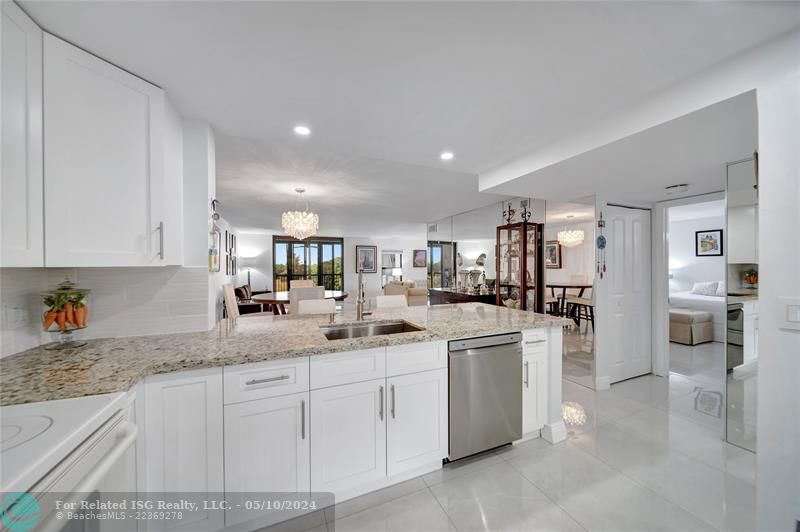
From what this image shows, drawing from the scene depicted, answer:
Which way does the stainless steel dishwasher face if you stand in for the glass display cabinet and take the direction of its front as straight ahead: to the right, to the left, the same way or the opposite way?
to the left

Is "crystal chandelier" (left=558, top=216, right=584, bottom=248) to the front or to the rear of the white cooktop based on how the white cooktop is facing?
to the front

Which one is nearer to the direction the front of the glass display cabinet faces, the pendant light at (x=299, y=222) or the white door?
the pendant light

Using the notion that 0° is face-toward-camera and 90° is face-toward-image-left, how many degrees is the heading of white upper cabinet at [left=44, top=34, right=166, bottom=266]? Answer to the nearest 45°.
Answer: approximately 315°

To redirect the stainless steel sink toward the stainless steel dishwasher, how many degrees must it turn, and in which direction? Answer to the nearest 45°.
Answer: approximately 45° to its left

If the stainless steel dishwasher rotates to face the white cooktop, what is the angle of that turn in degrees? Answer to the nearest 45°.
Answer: approximately 90° to its right

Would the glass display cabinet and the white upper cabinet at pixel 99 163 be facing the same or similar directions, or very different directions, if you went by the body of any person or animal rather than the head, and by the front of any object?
very different directions

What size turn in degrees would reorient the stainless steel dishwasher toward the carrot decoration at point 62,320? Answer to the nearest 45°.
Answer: approximately 90° to its right

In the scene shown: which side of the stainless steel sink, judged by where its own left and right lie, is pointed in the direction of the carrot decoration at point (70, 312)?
right

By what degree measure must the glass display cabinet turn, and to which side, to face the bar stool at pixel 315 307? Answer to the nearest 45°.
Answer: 0° — it already faces it

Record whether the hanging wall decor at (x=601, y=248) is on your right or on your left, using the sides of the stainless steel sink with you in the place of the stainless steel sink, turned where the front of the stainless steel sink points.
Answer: on your left

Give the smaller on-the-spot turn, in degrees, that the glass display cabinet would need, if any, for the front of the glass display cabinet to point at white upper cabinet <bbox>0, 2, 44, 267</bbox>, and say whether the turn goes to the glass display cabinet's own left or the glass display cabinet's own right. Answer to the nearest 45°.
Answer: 0° — it already faces it

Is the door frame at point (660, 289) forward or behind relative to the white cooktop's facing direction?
forward

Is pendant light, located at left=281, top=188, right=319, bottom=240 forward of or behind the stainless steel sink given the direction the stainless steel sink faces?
behind

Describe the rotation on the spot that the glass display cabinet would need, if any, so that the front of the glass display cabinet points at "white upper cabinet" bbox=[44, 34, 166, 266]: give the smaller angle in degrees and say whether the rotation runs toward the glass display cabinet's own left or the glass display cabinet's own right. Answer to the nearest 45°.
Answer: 0° — it already faces it

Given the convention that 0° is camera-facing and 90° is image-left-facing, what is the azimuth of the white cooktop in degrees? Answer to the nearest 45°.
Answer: approximately 315°
